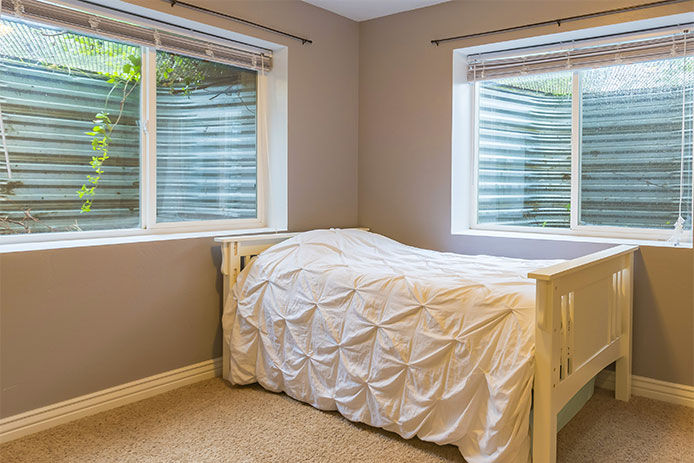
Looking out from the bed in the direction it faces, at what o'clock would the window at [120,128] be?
The window is roughly at 5 o'clock from the bed.

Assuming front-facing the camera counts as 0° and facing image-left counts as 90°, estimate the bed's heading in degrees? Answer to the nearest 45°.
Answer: approximately 315°

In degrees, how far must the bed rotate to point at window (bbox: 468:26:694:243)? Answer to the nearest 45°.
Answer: approximately 90° to its left

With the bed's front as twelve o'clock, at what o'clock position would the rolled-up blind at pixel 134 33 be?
The rolled-up blind is roughly at 5 o'clock from the bed.
